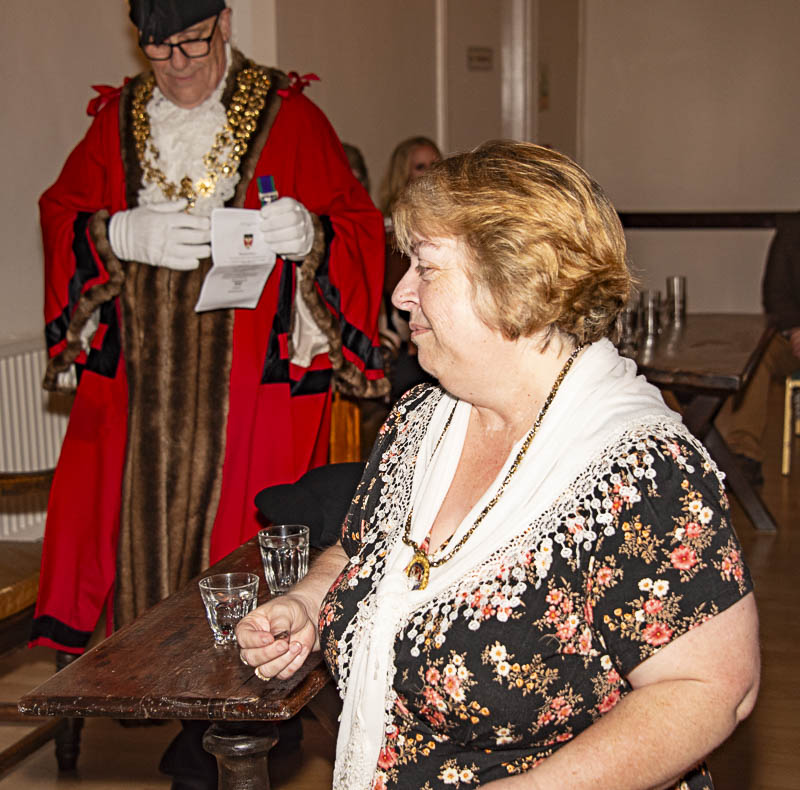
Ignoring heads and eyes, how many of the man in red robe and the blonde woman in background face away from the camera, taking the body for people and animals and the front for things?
0

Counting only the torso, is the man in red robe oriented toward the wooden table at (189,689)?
yes

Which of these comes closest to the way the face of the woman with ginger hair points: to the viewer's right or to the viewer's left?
to the viewer's left

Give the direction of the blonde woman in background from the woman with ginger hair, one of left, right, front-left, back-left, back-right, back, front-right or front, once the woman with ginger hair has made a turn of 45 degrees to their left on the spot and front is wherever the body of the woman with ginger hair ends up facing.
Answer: back

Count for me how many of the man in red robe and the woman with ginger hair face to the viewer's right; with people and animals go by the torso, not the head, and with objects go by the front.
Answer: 0

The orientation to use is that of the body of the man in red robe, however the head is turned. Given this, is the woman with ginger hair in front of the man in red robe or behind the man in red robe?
in front

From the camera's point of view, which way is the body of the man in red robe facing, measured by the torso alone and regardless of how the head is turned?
toward the camera

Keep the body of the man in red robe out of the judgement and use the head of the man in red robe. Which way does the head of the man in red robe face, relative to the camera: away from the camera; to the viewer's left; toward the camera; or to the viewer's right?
toward the camera

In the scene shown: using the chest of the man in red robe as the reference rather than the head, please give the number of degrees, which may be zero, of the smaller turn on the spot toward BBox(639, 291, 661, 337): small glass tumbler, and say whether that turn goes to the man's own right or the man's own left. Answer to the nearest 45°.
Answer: approximately 135° to the man's own left
